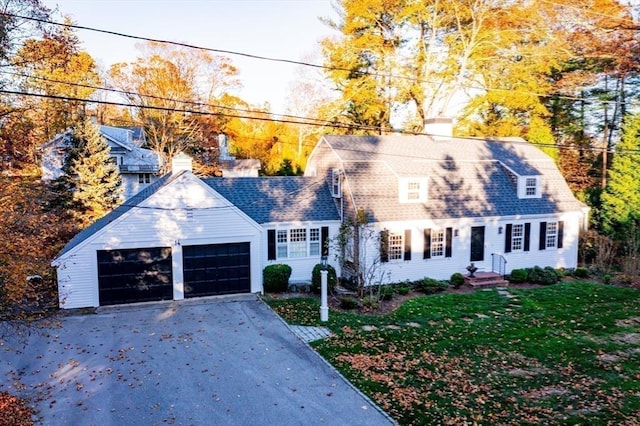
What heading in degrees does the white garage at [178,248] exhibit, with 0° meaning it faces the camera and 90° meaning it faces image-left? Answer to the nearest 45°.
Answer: approximately 0°

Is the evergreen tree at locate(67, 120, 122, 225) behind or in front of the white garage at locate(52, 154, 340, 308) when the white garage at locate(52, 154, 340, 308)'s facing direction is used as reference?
behind

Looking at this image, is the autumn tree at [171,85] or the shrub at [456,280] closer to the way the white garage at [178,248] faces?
the shrub

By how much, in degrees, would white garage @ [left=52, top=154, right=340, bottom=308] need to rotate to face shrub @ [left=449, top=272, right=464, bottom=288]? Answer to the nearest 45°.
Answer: approximately 90° to its left

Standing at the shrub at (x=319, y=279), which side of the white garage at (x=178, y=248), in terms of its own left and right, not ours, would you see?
left

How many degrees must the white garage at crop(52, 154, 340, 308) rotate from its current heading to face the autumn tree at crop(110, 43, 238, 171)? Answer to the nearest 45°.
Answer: approximately 180°

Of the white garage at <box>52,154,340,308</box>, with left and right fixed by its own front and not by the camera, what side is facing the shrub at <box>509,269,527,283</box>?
left

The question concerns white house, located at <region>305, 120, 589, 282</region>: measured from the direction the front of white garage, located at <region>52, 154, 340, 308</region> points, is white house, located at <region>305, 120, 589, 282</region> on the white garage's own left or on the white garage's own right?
on the white garage's own left

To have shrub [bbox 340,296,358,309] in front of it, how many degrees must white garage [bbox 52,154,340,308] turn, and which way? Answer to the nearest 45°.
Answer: approximately 45° to its left

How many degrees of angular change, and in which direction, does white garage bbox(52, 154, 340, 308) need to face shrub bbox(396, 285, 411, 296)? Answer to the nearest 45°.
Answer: approximately 90° to its left

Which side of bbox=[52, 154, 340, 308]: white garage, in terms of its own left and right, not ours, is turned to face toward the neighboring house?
back

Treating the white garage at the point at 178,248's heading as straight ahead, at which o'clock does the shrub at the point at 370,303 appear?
The shrub is roughly at 10 o'clock from the white garage.
